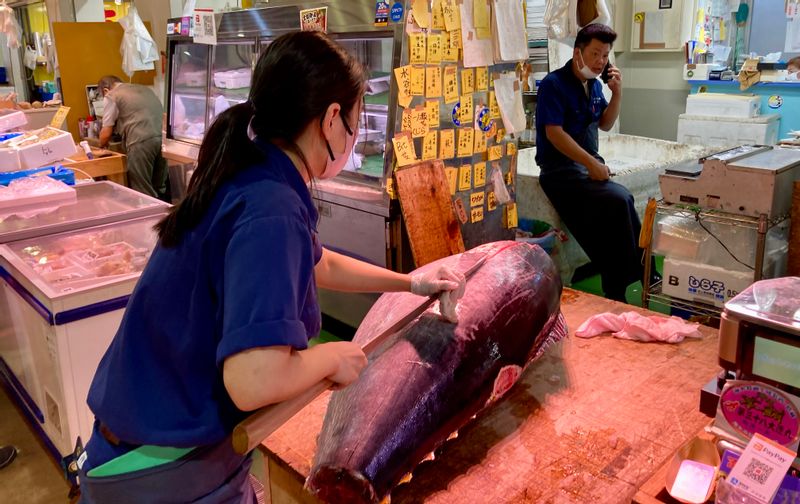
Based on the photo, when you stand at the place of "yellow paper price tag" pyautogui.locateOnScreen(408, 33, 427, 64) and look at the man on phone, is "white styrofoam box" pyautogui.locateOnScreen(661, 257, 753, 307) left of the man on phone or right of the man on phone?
right

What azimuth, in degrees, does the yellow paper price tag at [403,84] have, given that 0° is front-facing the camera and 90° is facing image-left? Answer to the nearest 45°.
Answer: approximately 0°

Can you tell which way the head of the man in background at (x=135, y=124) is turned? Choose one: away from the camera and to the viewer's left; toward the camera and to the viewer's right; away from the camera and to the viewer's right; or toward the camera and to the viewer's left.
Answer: away from the camera and to the viewer's left

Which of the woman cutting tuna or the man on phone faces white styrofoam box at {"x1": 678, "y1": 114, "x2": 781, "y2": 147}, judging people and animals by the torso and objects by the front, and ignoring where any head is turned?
the woman cutting tuna

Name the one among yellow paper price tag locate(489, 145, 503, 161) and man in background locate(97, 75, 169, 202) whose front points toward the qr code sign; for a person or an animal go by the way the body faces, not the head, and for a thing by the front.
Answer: the yellow paper price tag
